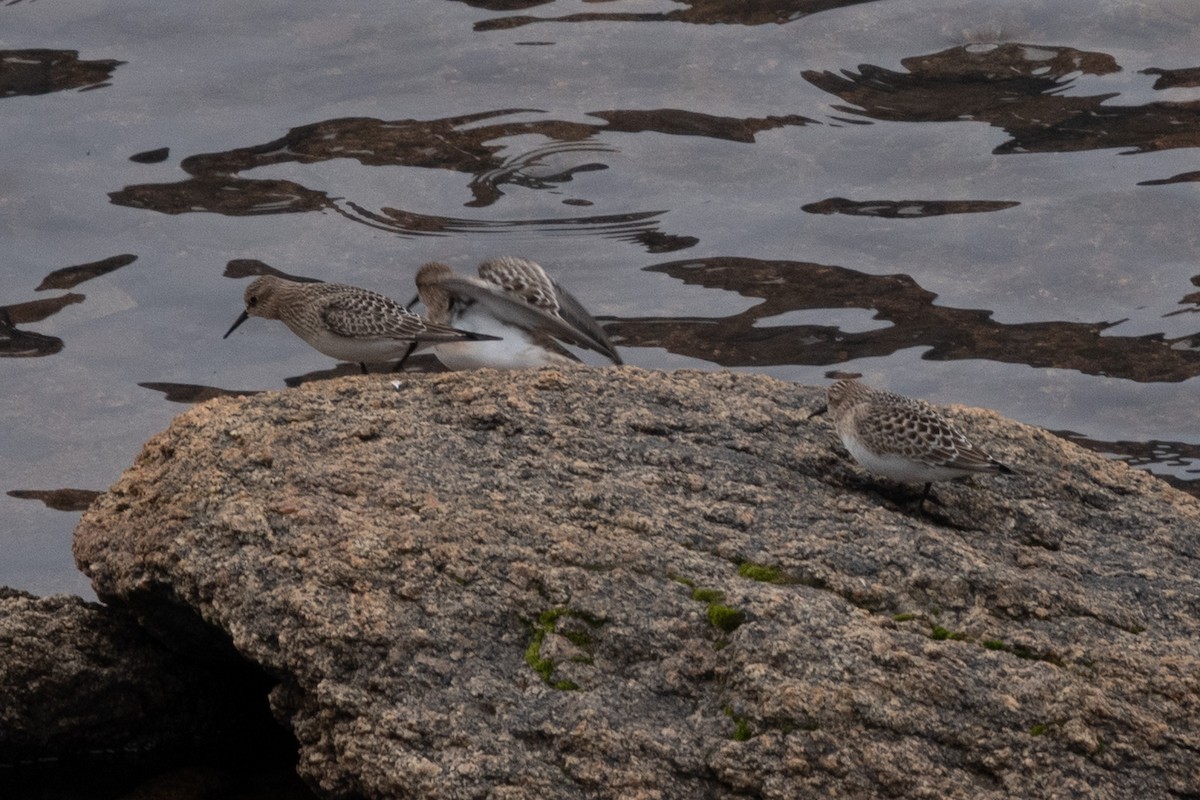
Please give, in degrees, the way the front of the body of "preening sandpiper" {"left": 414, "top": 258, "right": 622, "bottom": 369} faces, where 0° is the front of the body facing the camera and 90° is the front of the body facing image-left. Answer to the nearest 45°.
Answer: approximately 90°

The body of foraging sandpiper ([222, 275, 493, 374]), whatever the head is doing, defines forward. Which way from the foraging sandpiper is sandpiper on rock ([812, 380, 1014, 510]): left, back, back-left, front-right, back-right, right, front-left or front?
back-left

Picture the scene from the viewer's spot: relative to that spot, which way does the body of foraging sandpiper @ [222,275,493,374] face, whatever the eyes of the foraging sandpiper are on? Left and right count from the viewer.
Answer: facing to the left of the viewer

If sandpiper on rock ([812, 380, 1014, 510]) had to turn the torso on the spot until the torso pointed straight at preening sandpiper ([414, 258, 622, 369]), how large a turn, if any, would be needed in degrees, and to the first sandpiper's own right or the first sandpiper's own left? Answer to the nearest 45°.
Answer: approximately 45° to the first sandpiper's own right

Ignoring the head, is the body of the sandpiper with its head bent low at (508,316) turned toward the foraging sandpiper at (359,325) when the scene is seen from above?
yes

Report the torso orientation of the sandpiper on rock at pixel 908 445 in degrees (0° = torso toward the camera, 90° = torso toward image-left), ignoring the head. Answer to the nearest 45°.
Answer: approximately 90°
